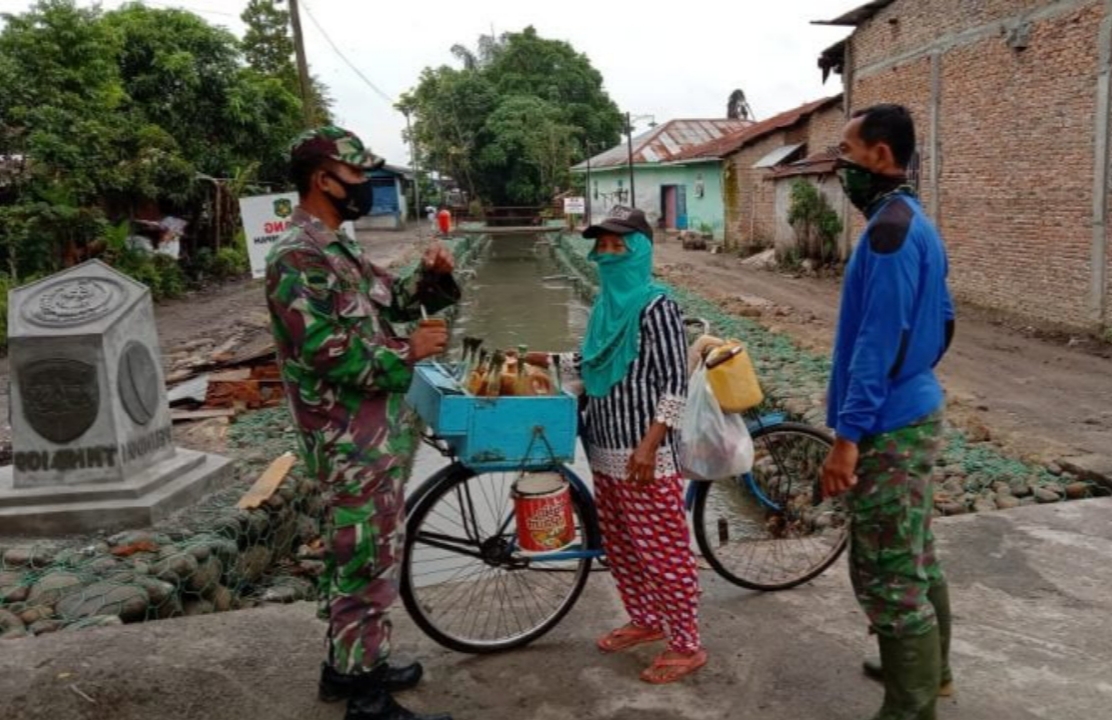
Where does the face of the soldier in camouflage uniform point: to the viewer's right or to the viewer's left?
to the viewer's right

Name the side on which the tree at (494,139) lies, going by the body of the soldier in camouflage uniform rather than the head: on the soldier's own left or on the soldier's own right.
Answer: on the soldier's own left

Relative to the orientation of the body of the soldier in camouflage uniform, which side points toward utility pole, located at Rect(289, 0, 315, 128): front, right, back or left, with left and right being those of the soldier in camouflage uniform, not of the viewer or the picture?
left

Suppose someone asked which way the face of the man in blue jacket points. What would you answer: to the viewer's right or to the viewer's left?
to the viewer's left

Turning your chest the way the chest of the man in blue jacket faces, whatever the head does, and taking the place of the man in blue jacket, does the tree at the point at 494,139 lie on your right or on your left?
on your right

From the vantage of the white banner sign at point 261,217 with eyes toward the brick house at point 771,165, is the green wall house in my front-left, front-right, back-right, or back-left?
front-left

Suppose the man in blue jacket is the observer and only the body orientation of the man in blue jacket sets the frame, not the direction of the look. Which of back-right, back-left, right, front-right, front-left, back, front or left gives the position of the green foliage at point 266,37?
front-right

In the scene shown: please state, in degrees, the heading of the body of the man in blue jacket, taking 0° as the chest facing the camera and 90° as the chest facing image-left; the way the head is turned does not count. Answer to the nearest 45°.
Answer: approximately 90°

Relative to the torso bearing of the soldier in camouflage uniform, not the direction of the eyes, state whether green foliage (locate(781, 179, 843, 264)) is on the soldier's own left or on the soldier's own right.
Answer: on the soldier's own left

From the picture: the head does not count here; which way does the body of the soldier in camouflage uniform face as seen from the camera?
to the viewer's right

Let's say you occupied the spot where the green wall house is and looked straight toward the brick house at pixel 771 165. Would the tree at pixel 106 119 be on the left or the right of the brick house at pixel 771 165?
right
